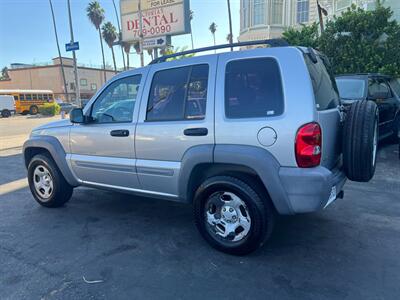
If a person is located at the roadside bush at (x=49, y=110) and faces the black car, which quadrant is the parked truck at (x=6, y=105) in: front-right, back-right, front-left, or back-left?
back-right

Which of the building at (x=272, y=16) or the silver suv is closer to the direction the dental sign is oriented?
the silver suv

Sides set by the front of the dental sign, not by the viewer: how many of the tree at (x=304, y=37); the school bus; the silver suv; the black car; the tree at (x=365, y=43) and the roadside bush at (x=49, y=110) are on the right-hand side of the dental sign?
2

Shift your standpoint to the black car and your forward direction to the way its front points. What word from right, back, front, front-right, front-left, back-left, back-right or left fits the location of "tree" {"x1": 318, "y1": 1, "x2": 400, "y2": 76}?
back-right

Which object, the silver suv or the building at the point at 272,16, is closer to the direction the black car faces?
the silver suv

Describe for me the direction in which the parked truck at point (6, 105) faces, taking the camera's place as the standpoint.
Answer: facing to the left of the viewer

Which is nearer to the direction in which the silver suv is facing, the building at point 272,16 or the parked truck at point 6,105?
the parked truck

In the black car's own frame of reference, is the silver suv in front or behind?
in front

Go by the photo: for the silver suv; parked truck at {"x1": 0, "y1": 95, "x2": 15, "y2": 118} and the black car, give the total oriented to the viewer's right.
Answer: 0

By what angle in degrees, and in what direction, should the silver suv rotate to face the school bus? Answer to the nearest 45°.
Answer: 0° — it already faces it

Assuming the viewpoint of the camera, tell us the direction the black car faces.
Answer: facing the viewer and to the left of the viewer

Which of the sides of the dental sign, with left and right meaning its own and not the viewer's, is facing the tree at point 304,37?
left
